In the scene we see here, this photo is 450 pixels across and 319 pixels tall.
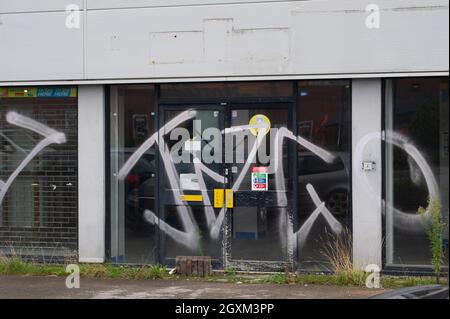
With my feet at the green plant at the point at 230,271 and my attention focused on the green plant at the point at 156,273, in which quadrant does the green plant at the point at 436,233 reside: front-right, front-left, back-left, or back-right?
back-left

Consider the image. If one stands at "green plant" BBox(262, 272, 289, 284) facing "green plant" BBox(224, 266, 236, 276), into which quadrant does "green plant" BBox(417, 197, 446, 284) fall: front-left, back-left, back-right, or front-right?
back-right

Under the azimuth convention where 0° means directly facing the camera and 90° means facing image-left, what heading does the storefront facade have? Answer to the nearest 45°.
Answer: approximately 0°

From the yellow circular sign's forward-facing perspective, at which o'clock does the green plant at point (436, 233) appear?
The green plant is roughly at 10 o'clock from the yellow circular sign.
